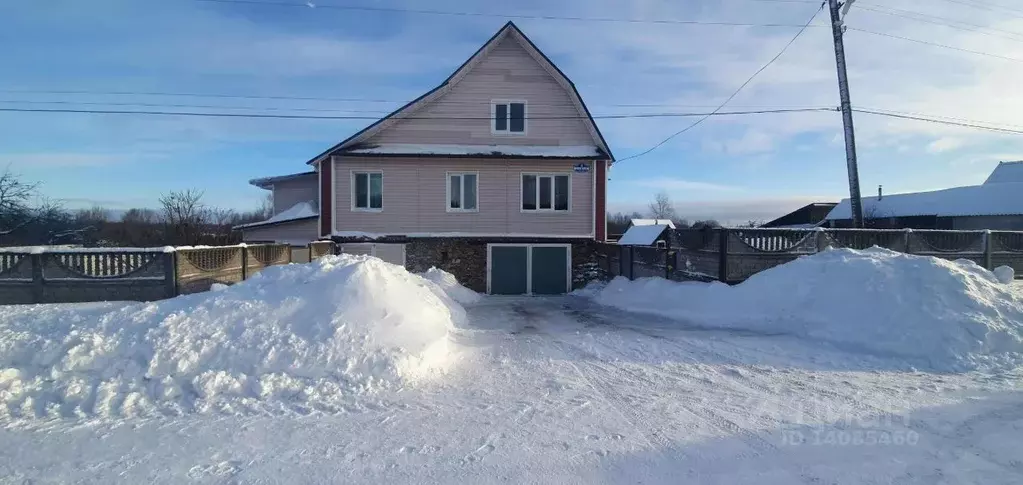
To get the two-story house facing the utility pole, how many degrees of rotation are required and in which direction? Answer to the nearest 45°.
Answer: approximately 45° to its left

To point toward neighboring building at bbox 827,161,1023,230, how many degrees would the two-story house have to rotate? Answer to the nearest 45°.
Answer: approximately 90° to its left

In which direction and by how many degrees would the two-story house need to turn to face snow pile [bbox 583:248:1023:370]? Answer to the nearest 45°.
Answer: approximately 45° to its left

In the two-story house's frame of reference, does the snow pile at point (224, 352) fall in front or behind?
in front

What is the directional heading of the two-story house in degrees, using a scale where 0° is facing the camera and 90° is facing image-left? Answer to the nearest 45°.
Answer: approximately 0°

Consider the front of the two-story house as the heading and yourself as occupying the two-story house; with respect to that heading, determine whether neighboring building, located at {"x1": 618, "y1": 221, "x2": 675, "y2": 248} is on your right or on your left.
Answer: on your left

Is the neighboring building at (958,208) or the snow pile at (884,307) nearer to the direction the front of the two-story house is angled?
the snow pile

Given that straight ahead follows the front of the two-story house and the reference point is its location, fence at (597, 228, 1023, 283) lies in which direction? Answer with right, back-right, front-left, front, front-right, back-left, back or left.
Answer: front-left

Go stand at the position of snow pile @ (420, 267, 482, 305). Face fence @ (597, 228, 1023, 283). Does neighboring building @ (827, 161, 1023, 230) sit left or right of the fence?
left
